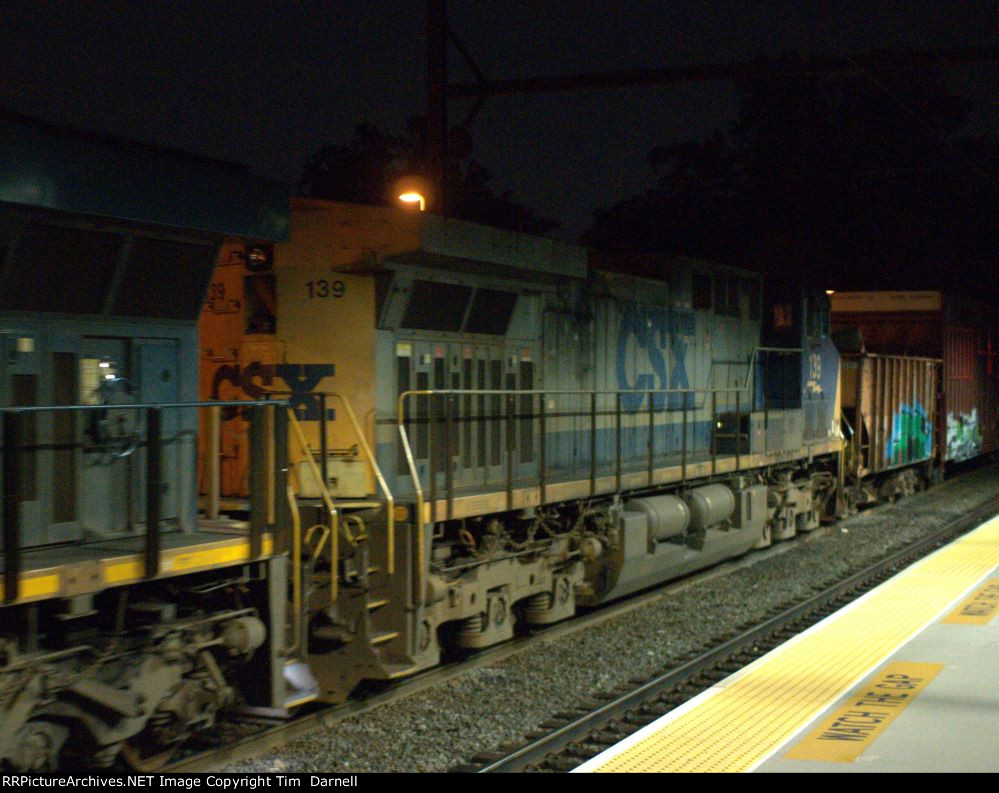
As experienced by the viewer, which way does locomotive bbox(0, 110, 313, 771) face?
facing the viewer and to the left of the viewer

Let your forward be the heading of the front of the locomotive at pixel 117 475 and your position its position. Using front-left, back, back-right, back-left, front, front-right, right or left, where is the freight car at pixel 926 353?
back

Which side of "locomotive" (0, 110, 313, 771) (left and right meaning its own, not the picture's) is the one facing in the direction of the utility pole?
back
